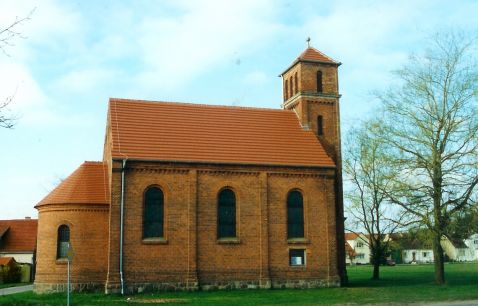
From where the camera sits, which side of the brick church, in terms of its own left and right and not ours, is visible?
right

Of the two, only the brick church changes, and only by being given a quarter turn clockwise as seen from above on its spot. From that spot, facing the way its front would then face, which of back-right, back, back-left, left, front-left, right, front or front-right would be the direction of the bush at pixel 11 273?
back-right
